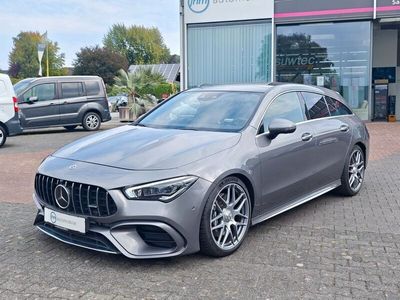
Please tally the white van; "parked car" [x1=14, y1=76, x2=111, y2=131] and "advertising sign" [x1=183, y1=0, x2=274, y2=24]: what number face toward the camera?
1

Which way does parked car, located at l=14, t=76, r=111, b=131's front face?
to the viewer's left

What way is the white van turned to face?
to the viewer's left

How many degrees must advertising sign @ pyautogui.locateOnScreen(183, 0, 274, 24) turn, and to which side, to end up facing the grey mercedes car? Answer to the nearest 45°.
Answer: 0° — it already faces it

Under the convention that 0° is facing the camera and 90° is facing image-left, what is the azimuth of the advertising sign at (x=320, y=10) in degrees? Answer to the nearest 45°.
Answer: approximately 0°

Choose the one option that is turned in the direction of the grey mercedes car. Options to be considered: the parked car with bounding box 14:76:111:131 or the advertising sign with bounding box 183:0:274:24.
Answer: the advertising sign

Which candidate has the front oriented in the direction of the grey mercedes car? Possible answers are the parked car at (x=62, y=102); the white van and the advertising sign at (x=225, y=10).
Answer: the advertising sign

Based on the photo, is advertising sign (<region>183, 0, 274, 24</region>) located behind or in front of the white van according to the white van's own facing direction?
behind

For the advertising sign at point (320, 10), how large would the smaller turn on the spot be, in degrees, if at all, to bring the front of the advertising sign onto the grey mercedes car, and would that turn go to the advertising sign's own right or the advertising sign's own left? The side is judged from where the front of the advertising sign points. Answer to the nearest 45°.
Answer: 0° — it already faces it
